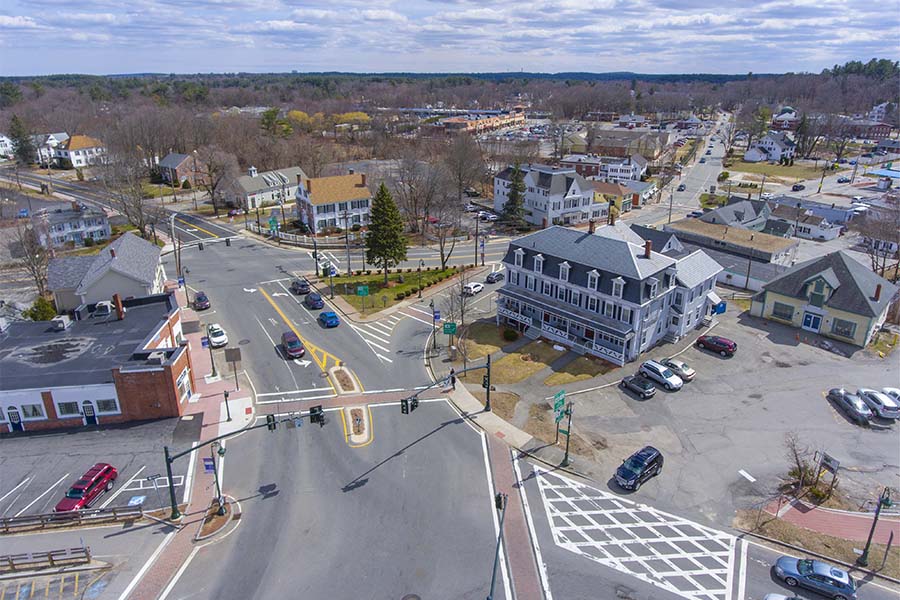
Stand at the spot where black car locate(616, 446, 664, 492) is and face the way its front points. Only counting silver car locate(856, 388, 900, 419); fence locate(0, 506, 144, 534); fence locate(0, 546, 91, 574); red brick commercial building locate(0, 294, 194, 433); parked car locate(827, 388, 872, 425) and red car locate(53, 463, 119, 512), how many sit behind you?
2

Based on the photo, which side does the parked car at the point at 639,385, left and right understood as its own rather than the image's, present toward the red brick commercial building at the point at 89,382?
left

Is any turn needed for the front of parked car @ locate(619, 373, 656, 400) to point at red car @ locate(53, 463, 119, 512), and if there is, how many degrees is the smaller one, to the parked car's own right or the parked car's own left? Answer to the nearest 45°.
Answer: approximately 90° to the parked car's own left

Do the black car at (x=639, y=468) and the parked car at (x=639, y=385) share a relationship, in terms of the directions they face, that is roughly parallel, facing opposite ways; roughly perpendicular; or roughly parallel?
roughly perpendicular

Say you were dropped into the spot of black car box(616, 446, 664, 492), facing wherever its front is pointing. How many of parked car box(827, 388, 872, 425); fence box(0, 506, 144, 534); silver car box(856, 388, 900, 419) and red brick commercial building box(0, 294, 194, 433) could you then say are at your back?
2

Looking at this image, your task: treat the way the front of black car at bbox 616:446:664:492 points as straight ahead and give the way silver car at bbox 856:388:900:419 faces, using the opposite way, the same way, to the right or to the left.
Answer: to the right
